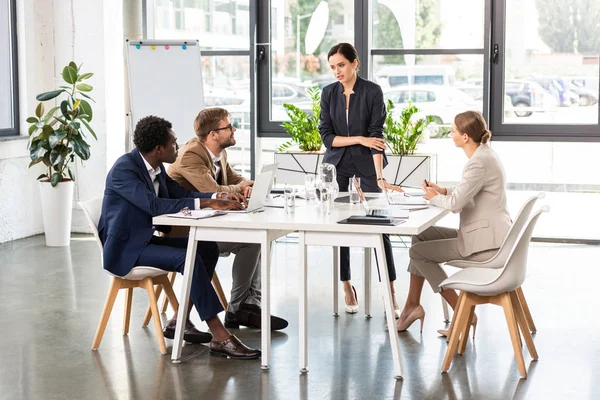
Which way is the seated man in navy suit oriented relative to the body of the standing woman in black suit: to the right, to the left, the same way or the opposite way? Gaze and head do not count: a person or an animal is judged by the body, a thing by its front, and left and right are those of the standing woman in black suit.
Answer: to the left

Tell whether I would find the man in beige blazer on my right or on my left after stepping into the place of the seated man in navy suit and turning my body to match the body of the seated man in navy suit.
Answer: on my left

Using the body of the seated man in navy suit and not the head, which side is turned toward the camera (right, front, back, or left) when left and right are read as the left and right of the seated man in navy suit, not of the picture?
right

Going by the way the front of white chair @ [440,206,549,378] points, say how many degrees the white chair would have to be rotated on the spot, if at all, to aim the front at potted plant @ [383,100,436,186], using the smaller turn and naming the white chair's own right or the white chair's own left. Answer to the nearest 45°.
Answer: approximately 90° to the white chair's own right

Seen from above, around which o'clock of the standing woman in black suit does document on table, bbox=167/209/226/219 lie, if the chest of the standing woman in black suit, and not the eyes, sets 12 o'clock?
The document on table is roughly at 1 o'clock from the standing woman in black suit.

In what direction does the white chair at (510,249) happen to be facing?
to the viewer's left

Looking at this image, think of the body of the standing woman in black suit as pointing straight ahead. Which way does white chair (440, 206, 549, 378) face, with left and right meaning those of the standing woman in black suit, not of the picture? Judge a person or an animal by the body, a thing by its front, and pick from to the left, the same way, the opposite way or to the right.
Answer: to the right

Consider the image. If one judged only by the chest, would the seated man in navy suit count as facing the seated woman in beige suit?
yes

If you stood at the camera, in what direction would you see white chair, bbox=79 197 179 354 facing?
facing to the right of the viewer

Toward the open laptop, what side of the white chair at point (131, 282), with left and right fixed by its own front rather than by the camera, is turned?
front

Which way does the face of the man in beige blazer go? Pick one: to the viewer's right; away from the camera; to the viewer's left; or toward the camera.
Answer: to the viewer's right

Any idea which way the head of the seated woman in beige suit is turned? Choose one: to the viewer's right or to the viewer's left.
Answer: to the viewer's left

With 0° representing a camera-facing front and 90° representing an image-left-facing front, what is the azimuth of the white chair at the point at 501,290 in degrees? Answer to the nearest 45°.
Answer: approximately 90°

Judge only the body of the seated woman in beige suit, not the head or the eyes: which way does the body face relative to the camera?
to the viewer's left

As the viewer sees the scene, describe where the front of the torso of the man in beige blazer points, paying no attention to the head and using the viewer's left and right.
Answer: facing to the right of the viewer

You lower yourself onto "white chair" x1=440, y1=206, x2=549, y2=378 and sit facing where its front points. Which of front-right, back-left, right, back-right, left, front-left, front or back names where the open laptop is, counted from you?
front

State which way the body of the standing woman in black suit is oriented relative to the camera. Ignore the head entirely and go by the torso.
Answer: toward the camera
